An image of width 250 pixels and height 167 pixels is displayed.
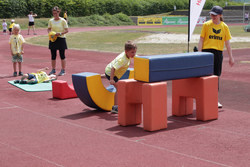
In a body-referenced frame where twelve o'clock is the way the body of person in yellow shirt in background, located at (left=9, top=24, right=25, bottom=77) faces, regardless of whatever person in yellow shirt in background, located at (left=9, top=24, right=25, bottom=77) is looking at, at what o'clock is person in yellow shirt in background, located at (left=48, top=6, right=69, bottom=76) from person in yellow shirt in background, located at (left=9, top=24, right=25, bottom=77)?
person in yellow shirt in background, located at (left=48, top=6, right=69, bottom=76) is roughly at 9 o'clock from person in yellow shirt in background, located at (left=9, top=24, right=25, bottom=77).

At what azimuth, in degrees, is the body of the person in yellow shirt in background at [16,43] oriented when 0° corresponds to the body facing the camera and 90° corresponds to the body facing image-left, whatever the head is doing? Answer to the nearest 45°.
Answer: approximately 0°

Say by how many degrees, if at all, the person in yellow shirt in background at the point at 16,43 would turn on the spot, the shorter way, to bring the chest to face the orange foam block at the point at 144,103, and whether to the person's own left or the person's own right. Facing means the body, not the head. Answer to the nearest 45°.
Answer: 0° — they already face it

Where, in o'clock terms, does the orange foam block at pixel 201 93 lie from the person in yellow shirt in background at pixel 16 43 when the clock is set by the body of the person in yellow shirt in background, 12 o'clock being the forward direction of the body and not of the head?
The orange foam block is roughly at 11 o'clock from the person in yellow shirt in background.

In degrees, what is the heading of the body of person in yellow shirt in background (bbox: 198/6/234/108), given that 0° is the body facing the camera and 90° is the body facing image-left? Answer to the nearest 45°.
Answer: approximately 0°

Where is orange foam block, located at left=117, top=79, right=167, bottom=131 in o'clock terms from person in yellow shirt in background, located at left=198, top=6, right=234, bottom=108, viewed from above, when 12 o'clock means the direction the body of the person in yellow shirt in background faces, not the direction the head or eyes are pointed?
The orange foam block is roughly at 1 o'clock from the person in yellow shirt in background.

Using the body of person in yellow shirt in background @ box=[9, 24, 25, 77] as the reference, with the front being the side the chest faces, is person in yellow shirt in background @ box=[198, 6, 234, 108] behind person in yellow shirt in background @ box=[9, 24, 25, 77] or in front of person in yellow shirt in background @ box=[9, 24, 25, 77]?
in front

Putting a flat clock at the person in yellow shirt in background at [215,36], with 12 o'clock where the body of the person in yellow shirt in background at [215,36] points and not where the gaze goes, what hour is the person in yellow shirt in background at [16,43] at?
the person in yellow shirt in background at [16,43] is roughly at 4 o'clock from the person in yellow shirt in background at [215,36].

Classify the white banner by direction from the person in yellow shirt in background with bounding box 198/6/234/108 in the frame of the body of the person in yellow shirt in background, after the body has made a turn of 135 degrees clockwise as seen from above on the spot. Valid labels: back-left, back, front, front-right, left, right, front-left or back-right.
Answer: front-right
